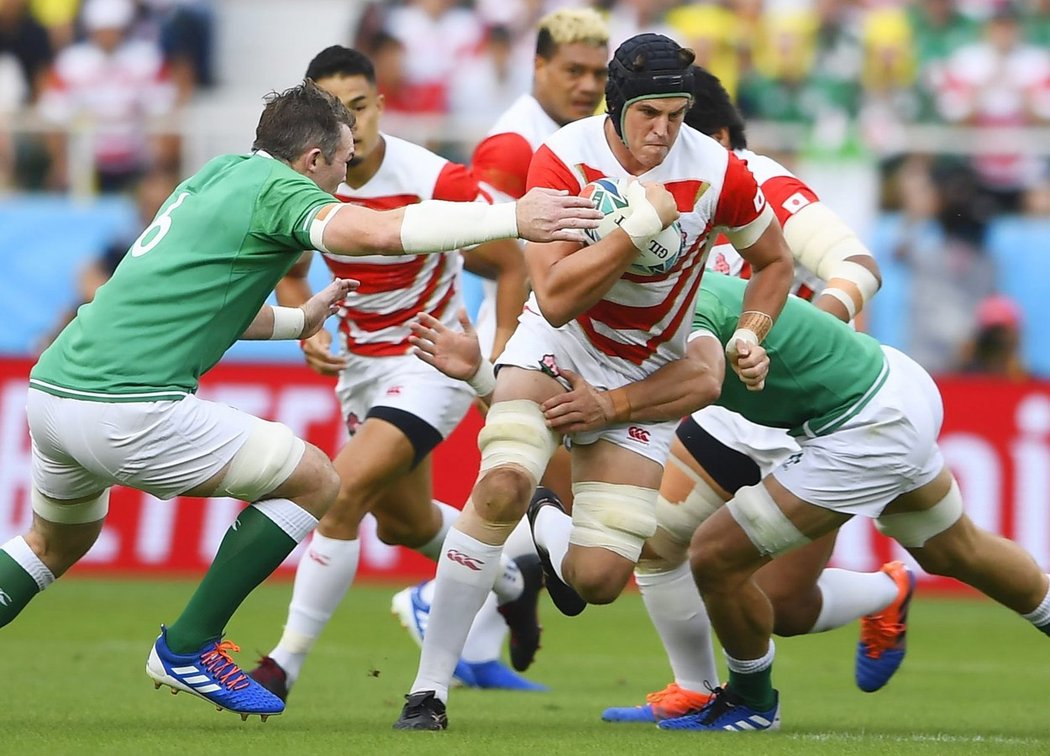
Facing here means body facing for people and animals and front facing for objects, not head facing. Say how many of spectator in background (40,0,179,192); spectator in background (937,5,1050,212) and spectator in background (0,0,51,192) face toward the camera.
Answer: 3

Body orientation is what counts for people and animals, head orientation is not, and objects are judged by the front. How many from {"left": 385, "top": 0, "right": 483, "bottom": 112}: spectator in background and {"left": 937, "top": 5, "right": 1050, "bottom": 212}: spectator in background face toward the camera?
2

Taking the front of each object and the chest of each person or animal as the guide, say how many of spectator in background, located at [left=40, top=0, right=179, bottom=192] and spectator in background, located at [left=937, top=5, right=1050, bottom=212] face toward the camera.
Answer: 2

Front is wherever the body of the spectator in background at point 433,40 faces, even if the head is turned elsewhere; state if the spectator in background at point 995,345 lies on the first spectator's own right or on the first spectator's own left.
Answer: on the first spectator's own left

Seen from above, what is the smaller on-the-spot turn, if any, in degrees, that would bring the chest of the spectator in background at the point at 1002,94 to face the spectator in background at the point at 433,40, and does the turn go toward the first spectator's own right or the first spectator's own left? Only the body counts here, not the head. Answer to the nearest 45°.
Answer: approximately 90° to the first spectator's own right

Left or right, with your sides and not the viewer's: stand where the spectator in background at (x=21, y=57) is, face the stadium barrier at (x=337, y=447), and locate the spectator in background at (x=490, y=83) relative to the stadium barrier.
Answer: left

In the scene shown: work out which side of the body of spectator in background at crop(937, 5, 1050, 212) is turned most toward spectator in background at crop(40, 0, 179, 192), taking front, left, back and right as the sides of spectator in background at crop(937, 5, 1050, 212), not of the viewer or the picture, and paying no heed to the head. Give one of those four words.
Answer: right

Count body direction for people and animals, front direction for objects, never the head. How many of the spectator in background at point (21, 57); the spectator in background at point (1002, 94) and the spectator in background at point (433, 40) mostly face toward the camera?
3

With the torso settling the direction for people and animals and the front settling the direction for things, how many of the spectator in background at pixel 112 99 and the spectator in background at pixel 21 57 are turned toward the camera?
2

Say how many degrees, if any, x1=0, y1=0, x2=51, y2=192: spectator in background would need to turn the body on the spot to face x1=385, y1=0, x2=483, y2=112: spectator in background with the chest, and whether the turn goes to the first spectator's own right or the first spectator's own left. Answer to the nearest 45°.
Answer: approximately 90° to the first spectator's own left

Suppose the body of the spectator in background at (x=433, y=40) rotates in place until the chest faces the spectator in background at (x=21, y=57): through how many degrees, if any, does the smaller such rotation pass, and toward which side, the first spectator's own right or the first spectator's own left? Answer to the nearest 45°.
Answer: approximately 90° to the first spectator's own right
